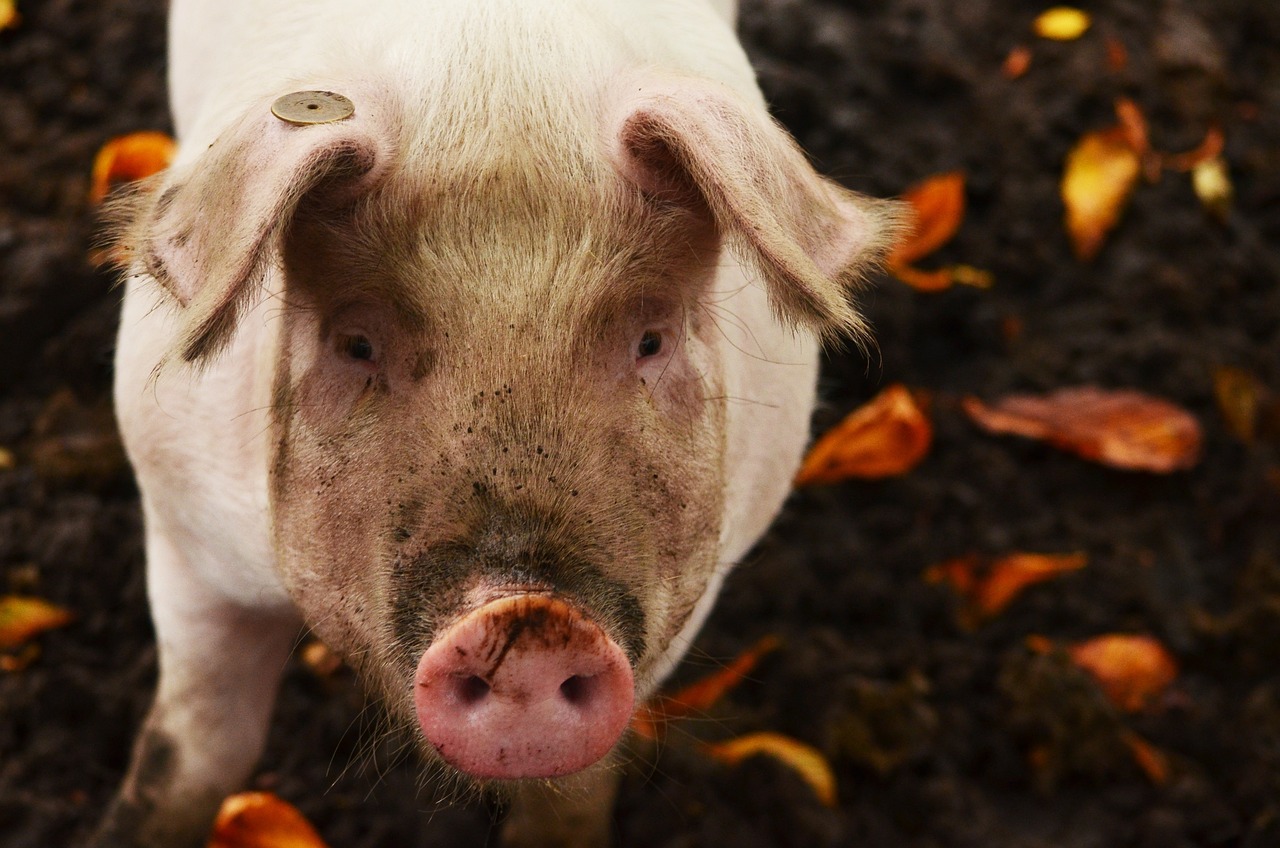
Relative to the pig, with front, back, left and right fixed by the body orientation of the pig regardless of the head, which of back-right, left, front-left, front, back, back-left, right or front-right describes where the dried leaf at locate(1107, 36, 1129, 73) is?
back-left

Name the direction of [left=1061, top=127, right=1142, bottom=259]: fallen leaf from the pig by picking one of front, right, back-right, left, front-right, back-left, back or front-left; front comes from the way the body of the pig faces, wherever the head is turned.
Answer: back-left

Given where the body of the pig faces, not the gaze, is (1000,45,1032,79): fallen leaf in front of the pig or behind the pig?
behind

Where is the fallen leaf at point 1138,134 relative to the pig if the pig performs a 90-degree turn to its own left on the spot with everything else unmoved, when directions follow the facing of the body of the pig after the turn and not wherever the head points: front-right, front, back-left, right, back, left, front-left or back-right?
front-left

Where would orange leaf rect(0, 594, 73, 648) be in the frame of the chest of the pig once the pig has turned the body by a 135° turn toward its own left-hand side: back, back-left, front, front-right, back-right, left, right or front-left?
left

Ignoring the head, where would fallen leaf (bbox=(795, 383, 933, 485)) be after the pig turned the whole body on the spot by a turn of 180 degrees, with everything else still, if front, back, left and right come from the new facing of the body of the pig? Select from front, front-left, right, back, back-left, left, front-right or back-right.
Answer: front-right

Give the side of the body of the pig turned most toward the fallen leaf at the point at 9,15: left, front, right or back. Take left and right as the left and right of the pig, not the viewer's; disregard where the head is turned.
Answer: back

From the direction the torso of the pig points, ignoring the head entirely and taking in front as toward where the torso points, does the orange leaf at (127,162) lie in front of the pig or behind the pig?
behind

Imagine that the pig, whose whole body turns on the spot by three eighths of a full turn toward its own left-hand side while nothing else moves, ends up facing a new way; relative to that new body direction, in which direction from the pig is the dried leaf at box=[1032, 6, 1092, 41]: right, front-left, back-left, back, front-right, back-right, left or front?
front

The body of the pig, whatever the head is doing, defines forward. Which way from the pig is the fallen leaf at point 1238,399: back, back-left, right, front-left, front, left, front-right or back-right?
back-left

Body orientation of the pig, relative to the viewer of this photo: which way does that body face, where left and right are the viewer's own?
facing the viewer
